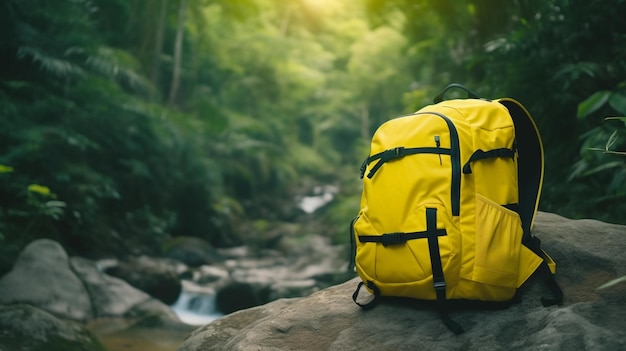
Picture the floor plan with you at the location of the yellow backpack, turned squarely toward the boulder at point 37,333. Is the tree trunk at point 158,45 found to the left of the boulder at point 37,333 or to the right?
right

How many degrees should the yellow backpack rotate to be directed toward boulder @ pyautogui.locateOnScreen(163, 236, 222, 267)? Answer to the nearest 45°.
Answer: approximately 90° to its right

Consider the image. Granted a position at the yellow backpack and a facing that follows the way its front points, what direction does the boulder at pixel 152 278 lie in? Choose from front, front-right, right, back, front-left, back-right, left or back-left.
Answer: right

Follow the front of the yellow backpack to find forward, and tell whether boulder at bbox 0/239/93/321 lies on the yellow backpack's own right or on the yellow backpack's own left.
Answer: on the yellow backpack's own right

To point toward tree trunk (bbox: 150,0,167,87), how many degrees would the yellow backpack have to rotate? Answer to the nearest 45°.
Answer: approximately 90° to its right

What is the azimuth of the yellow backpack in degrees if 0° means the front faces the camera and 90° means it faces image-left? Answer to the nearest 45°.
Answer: approximately 45°

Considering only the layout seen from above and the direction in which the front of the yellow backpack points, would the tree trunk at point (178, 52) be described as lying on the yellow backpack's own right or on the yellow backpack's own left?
on the yellow backpack's own right

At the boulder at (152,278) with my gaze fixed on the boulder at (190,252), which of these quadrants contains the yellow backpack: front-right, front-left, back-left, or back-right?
back-right
